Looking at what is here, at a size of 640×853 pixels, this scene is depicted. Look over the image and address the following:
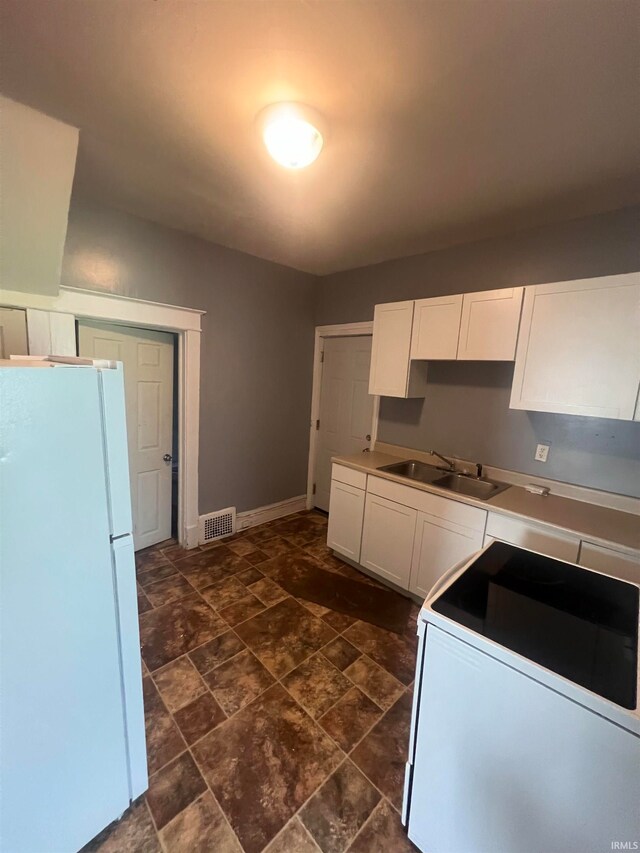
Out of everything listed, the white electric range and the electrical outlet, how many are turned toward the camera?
1

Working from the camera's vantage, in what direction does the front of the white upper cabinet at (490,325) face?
facing the viewer and to the left of the viewer

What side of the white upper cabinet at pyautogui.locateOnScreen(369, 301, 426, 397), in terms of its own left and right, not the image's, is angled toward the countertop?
left

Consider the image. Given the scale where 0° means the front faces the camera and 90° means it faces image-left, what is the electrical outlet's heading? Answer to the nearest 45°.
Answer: approximately 0°
